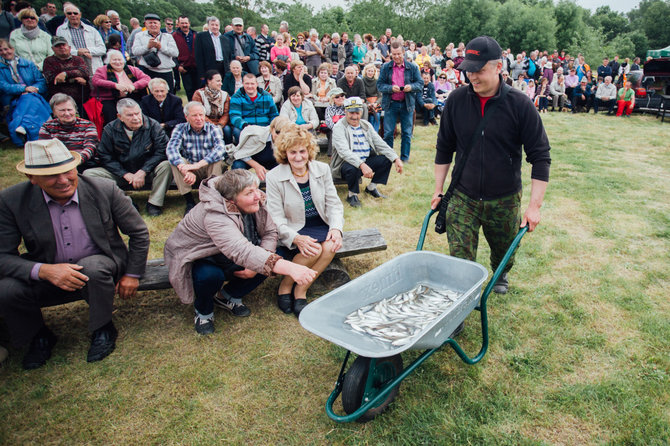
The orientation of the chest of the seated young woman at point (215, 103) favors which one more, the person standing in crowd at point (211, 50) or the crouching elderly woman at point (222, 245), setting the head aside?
the crouching elderly woman

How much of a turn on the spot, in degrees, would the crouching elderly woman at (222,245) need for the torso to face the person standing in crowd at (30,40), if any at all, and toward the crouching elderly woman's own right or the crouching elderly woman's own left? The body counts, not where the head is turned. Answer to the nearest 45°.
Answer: approximately 180°

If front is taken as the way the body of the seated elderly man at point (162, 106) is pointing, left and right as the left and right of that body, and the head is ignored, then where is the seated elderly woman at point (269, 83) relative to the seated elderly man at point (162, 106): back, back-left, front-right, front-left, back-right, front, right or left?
back-left

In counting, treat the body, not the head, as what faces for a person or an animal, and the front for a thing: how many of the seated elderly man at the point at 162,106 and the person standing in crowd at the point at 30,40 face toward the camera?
2

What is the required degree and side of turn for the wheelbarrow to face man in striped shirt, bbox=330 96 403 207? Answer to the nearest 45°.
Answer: approximately 135° to its right

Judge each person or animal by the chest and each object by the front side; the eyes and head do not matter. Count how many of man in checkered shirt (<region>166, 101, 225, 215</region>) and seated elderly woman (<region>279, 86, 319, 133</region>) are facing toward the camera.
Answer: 2

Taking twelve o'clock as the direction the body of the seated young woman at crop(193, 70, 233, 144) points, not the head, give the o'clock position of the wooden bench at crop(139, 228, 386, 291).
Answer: The wooden bench is roughly at 1 o'clock from the seated young woman.

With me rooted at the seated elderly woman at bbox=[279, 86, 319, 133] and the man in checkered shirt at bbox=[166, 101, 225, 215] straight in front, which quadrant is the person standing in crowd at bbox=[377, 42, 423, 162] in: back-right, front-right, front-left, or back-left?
back-left
